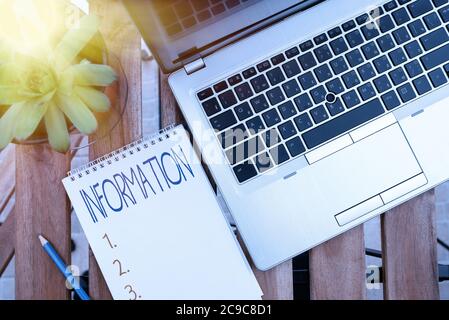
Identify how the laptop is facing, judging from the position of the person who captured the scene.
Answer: facing the viewer and to the right of the viewer
